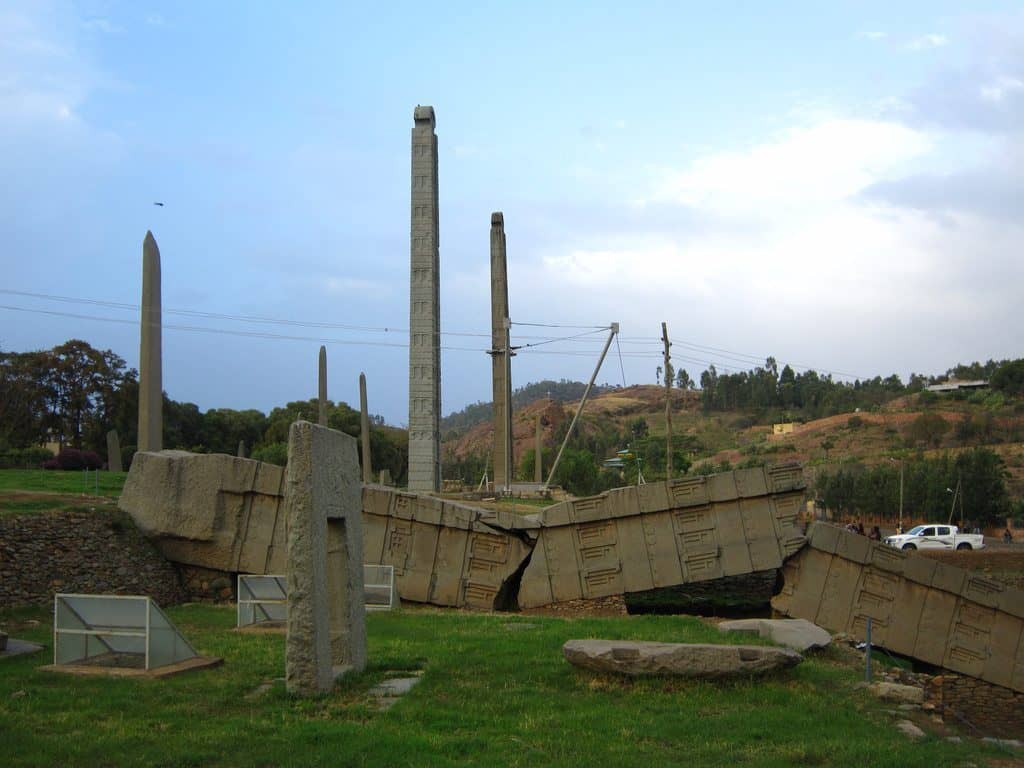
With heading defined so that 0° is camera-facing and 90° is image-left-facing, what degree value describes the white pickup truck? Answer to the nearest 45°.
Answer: approximately 90°

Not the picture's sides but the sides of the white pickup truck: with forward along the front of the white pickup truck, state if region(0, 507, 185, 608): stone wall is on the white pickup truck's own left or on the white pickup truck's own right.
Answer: on the white pickup truck's own left

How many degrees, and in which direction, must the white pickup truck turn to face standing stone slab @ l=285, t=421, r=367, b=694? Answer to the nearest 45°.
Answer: approximately 90° to its left

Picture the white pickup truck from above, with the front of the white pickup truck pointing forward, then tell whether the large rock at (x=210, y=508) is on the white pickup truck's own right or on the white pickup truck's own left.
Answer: on the white pickup truck's own left

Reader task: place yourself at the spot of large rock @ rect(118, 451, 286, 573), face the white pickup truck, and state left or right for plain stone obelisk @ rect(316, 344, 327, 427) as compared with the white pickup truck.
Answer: left

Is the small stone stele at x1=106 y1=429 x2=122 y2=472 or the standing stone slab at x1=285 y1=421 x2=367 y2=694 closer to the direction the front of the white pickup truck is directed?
the small stone stele

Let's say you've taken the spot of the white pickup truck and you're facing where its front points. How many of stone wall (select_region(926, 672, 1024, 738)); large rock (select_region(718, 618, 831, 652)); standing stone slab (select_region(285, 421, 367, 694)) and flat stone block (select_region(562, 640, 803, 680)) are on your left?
4

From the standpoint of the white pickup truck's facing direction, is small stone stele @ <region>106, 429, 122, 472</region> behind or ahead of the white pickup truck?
ahead

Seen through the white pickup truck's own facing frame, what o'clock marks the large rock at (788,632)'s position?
The large rock is roughly at 9 o'clock from the white pickup truck.

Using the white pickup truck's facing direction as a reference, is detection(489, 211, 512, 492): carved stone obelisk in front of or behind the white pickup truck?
in front

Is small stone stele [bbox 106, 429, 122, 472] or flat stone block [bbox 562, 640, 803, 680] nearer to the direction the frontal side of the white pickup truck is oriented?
the small stone stele
